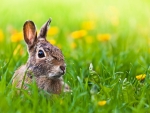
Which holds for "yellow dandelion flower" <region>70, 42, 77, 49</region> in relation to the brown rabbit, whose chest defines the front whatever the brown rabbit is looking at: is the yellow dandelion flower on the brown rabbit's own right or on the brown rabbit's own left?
on the brown rabbit's own left

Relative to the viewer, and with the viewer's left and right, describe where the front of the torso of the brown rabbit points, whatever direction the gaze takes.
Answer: facing the viewer and to the right of the viewer
